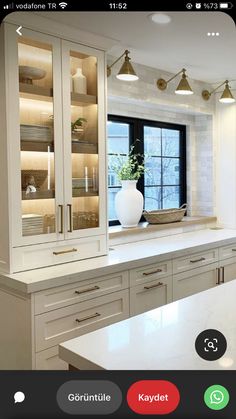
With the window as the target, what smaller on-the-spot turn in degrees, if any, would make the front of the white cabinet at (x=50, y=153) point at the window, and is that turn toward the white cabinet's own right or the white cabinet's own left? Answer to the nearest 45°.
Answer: approximately 90° to the white cabinet's own left

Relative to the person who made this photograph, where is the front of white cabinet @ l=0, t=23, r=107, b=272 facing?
facing the viewer and to the right of the viewer

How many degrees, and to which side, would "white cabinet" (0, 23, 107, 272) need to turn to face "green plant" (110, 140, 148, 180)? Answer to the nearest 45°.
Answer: approximately 90° to its left

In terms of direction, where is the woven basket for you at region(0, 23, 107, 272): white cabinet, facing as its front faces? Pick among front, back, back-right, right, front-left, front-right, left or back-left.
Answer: left

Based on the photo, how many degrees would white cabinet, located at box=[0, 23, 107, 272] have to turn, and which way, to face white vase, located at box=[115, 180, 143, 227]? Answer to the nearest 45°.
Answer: approximately 90° to its left
